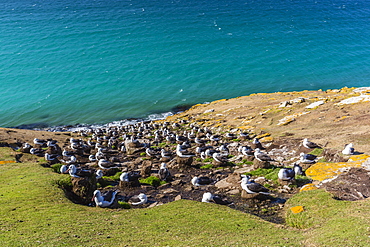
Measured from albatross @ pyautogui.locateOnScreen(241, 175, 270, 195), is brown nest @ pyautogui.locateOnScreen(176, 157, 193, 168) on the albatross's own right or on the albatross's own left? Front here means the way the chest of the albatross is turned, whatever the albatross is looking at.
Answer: on the albatross's own right

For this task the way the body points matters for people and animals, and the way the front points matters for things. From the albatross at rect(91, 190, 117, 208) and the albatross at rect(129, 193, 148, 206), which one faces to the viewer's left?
the albatross at rect(91, 190, 117, 208)

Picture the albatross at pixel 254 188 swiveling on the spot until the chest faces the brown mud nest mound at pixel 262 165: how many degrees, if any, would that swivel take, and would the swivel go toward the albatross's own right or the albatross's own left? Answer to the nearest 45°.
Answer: approximately 90° to the albatross's own right

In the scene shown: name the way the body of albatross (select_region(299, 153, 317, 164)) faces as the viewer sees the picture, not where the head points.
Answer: to the viewer's left

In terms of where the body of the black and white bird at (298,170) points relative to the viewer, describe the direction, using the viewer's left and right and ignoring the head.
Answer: facing to the left of the viewer

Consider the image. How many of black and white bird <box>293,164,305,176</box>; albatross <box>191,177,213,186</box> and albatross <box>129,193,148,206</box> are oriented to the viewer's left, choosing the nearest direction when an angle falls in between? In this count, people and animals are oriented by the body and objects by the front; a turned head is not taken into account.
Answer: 2

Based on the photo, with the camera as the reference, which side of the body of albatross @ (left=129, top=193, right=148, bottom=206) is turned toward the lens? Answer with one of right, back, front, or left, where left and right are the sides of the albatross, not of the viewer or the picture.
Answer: right

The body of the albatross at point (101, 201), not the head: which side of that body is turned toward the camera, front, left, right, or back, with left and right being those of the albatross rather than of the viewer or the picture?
left

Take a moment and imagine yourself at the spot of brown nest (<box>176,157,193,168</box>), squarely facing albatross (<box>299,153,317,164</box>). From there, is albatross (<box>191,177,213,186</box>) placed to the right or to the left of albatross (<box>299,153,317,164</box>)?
right

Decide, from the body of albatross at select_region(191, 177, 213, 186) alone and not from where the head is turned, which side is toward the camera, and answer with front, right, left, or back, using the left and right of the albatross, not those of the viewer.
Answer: left

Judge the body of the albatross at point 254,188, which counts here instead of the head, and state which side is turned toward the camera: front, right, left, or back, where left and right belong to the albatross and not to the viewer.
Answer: left
